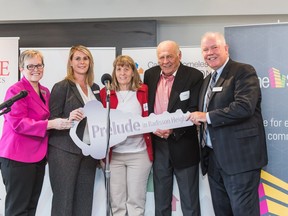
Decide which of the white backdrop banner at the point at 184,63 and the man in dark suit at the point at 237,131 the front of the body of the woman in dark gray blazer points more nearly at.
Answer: the man in dark suit

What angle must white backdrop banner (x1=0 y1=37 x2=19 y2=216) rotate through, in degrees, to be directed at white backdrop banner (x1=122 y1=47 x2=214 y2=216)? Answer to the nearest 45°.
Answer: approximately 45° to its left

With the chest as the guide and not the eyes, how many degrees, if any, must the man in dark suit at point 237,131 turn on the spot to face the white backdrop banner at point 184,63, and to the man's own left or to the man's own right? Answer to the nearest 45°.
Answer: approximately 90° to the man's own right

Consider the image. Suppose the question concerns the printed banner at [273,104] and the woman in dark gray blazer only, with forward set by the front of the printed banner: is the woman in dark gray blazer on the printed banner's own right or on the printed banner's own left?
on the printed banner's own right

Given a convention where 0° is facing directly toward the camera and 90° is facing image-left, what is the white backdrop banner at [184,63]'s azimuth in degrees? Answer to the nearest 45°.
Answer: approximately 0°

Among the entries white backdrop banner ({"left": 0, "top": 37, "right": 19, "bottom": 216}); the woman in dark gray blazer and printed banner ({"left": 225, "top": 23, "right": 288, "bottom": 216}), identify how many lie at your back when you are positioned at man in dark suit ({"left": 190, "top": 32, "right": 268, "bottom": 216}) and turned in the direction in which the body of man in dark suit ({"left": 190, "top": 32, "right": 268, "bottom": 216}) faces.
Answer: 1

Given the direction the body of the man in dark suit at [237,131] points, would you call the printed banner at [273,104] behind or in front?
behind

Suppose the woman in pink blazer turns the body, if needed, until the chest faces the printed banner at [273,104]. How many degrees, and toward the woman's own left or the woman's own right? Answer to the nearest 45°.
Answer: approximately 45° to the woman's own left

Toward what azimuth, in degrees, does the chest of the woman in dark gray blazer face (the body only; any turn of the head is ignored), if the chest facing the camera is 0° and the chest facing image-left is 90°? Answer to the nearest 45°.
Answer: approximately 315°
